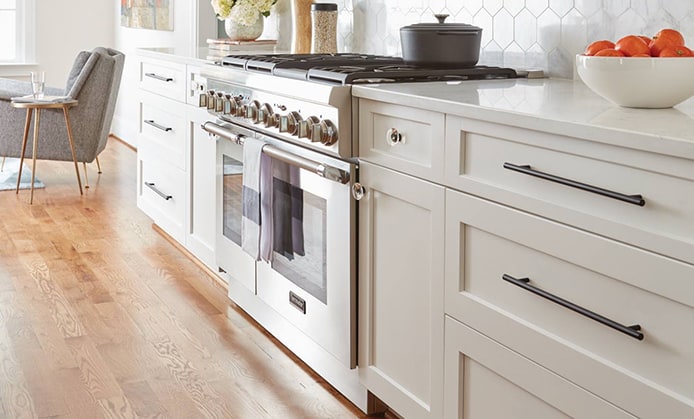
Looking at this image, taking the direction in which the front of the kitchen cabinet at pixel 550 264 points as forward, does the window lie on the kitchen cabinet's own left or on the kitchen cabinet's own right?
on the kitchen cabinet's own right

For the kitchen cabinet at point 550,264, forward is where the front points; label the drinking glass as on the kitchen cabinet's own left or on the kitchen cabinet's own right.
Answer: on the kitchen cabinet's own right

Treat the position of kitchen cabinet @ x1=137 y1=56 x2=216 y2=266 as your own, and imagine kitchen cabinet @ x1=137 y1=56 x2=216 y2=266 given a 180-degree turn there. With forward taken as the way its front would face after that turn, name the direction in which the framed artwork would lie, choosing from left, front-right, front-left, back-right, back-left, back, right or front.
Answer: front-left

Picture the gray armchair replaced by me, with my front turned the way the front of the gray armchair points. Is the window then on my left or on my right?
on my right

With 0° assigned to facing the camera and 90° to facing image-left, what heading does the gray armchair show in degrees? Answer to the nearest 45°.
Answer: approximately 90°

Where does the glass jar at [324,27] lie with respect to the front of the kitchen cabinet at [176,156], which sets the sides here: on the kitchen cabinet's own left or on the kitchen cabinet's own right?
on the kitchen cabinet's own left
